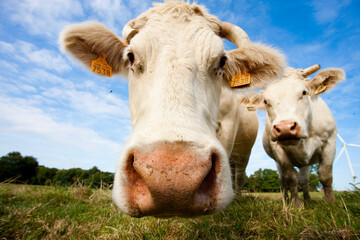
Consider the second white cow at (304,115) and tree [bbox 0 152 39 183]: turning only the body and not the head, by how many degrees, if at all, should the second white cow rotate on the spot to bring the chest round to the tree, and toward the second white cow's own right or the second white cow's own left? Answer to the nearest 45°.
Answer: approximately 90° to the second white cow's own right

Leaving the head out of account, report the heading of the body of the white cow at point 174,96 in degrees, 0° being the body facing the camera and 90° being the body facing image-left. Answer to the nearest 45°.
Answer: approximately 0°

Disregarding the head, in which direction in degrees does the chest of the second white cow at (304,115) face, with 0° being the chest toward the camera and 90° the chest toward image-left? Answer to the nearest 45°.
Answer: approximately 0°

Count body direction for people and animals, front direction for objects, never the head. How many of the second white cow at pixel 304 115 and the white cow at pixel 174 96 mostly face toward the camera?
2

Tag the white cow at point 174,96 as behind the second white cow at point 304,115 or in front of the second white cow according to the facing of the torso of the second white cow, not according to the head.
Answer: in front

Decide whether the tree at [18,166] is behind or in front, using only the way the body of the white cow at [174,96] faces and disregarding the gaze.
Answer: behind

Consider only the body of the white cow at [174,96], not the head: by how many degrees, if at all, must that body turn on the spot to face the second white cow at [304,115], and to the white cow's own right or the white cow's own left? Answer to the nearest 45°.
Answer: approximately 135° to the white cow's own left

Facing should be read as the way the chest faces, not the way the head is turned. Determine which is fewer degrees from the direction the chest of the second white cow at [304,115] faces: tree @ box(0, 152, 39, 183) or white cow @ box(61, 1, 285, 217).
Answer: the white cow
